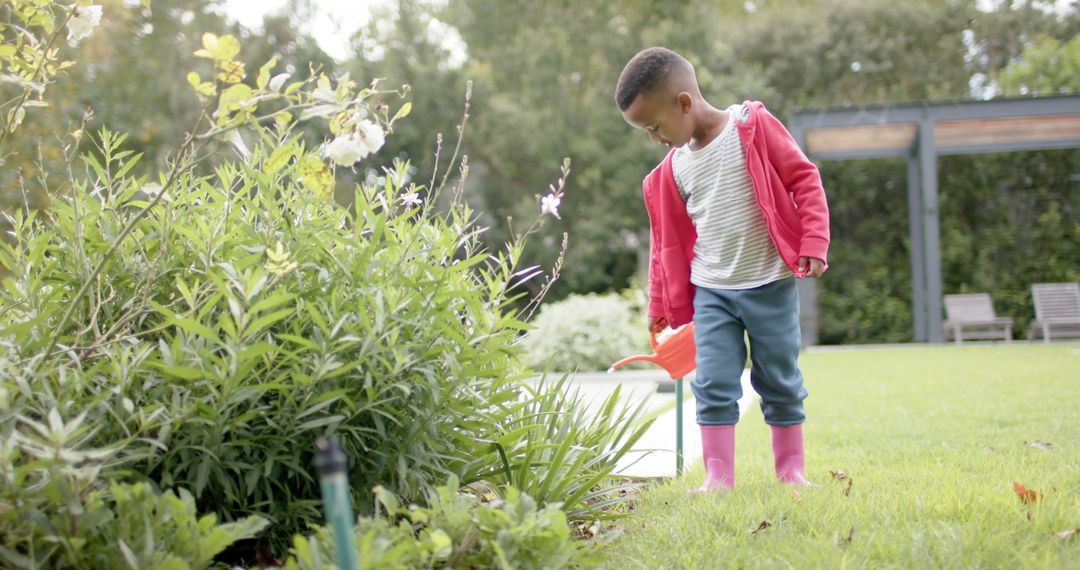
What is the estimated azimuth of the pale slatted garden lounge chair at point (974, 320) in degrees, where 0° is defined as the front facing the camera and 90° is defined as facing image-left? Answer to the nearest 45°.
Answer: approximately 315°

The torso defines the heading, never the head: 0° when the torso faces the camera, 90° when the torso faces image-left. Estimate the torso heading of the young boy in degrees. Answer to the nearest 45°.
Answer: approximately 45°

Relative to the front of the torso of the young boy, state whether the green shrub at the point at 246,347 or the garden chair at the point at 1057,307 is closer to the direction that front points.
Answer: the green shrub

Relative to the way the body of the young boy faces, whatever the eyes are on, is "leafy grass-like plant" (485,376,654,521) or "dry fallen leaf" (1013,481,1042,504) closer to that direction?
the leafy grass-like plant

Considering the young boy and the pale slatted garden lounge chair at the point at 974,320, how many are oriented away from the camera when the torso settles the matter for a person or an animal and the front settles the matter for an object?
0

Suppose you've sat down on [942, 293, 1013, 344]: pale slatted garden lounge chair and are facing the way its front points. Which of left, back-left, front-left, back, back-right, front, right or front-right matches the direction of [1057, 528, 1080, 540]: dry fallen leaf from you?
front-right

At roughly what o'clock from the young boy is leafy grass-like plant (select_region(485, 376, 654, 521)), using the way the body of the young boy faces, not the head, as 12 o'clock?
The leafy grass-like plant is roughly at 12 o'clock from the young boy.

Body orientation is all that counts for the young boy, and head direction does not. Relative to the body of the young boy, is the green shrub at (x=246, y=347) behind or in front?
in front

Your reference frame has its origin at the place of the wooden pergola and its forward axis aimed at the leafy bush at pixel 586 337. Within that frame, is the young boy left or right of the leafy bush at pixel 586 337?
left

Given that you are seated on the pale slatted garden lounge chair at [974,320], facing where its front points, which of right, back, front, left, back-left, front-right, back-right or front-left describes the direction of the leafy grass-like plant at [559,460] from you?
front-right

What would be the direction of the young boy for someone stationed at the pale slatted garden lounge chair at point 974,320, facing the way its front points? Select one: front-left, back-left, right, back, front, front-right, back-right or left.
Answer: front-right

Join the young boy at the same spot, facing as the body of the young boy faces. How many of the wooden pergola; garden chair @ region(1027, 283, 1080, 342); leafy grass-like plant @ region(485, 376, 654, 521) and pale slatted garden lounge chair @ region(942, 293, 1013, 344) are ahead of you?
1

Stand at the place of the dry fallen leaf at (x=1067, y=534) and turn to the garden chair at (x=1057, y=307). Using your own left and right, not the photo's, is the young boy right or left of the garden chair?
left

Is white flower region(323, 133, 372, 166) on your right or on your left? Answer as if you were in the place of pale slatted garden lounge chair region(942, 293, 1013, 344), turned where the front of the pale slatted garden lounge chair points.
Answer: on your right

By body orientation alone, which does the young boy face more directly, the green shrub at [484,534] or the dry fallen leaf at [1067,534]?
the green shrub

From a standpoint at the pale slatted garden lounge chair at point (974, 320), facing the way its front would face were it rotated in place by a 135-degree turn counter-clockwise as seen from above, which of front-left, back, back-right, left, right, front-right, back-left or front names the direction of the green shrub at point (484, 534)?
back

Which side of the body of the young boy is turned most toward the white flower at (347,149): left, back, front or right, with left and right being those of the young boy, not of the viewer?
front

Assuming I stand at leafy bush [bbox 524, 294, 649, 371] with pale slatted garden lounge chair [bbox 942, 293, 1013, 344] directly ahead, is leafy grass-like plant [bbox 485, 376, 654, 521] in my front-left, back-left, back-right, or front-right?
back-right
